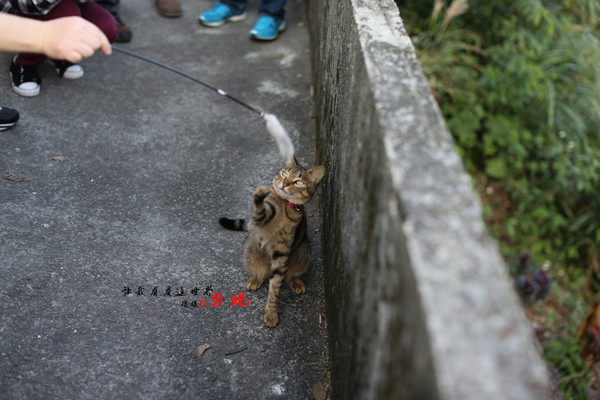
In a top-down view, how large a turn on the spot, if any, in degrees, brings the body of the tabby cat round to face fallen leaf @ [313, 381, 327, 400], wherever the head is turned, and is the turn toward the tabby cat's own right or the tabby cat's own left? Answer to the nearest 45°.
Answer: approximately 45° to the tabby cat's own left

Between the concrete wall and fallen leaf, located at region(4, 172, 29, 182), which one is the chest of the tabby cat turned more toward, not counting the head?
the concrete wall

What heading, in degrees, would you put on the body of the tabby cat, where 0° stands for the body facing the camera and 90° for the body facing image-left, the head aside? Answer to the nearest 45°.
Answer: approximately 0°

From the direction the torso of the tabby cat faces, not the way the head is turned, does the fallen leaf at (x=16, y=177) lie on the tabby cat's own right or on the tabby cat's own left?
on the tabby cat's own right
